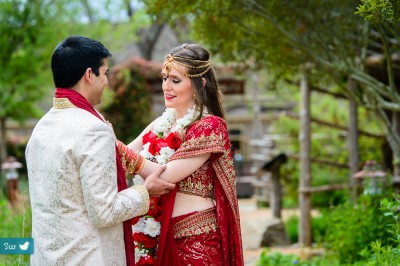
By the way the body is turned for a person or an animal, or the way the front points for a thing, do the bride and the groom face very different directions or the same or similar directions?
very different directions

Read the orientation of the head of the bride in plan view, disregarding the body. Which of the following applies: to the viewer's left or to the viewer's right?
to the viewer's left

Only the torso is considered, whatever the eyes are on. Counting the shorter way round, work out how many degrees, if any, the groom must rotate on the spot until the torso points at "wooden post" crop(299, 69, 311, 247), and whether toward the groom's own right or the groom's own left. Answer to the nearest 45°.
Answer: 0° — they already face it

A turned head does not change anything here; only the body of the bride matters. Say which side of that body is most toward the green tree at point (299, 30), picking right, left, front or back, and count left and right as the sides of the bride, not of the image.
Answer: back

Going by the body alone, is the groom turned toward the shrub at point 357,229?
yes

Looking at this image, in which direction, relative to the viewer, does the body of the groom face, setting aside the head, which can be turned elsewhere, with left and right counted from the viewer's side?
facing away from the viewer and to the right of the viewer

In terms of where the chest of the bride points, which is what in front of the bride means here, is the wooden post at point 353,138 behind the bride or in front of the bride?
behind

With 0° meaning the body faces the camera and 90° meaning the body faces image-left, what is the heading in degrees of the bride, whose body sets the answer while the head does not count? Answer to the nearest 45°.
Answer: approximately 45°
